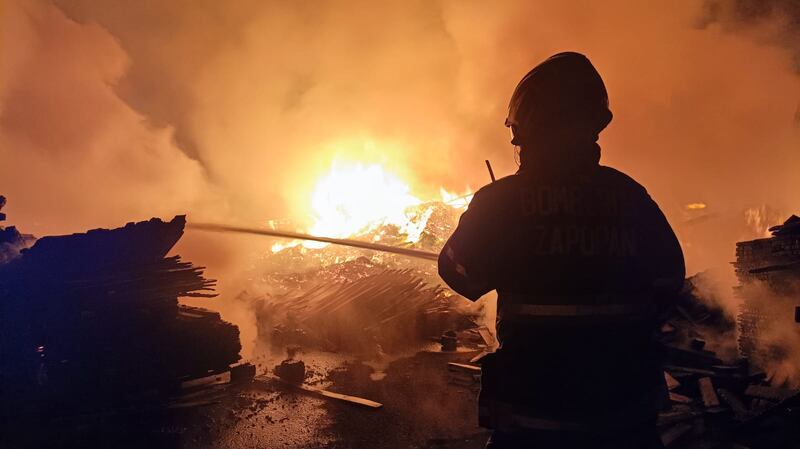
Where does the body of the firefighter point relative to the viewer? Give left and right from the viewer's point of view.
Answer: facing away from the viewer

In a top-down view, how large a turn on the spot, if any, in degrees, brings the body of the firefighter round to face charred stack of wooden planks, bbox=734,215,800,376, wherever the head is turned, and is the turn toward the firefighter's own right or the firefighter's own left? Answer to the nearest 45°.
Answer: approximately 45° to the firefighter's own right

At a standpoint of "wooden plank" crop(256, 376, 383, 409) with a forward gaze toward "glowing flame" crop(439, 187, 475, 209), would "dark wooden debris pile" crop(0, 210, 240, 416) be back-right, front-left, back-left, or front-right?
back-left

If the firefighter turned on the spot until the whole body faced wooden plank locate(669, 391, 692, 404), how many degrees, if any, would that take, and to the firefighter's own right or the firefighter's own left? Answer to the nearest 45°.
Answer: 0° — they already face it

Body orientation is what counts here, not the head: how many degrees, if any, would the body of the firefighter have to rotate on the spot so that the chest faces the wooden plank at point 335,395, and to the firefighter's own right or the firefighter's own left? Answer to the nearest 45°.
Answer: approximately 45° to the firefighter's own left

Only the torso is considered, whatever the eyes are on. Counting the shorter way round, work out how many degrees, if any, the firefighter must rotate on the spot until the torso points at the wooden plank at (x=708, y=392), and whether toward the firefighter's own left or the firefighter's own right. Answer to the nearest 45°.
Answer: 0° — they already face it

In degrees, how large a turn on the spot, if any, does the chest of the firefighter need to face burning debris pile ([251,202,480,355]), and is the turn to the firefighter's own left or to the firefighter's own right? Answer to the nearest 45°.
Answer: approximately 45° to the firefighter's own left
